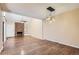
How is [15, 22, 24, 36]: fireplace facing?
toward the camera
